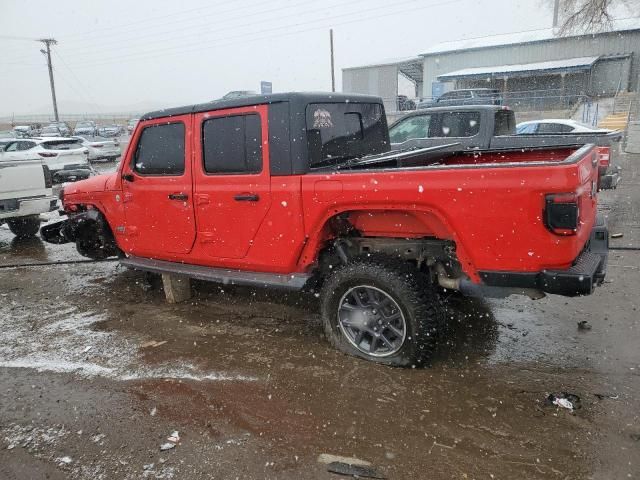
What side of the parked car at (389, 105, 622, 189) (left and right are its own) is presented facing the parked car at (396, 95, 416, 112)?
right

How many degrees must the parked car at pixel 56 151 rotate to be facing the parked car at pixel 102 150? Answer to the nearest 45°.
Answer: approximately 45° to its right

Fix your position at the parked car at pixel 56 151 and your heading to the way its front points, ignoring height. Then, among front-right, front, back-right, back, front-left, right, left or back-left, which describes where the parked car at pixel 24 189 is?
back-left

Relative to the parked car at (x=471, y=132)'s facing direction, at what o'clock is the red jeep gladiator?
The red jeep gladiator is roughly at 9 o'clock from the parked car.

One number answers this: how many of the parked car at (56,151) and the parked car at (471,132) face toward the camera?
0

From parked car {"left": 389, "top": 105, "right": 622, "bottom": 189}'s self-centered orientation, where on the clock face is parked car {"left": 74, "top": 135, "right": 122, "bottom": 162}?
parked car {"left": 74, "top": 135, "right": 122, "bottom": 162} is roughly at 1 o'clock from parked car {"left": 389, "top": 105, "right": 622, "bottom": 189}.

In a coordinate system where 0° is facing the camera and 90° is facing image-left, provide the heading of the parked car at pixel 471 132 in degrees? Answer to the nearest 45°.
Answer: approximately 90°

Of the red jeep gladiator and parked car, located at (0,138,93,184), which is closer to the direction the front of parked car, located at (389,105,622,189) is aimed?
the parked car

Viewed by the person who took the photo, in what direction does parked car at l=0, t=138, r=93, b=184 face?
facing away from the viewer and to the left of the viewer
